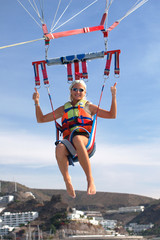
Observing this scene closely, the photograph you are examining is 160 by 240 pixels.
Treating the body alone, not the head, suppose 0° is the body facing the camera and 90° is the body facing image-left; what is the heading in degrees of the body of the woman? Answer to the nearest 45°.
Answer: approximately 0°
